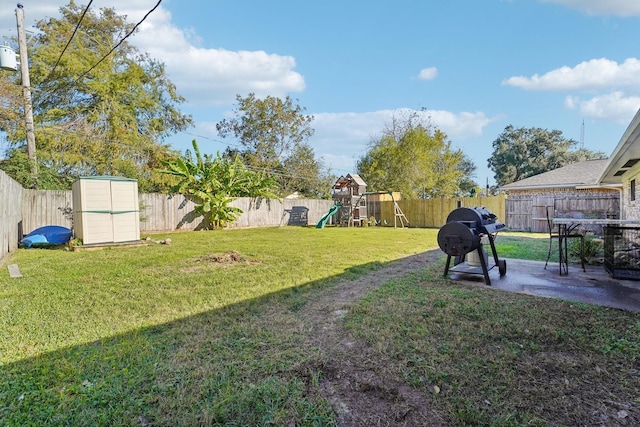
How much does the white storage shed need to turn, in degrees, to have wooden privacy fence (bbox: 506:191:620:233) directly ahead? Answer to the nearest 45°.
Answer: approximately 90° to its left

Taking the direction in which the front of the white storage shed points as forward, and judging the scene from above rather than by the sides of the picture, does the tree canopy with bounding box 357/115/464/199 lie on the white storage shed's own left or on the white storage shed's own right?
on the white storage shed's own left

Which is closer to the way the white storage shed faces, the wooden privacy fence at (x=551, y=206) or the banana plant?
the wooden privacy fence

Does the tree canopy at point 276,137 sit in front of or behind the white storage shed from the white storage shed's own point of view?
behind

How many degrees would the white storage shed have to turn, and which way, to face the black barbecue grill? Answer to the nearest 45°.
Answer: approximately 45° to its left

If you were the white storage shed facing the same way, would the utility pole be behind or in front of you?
behind

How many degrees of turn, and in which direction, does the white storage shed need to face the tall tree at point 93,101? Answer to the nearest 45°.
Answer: approximately 180°

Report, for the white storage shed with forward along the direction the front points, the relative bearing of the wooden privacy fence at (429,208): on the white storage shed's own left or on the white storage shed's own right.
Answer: on the white storage shed's own left

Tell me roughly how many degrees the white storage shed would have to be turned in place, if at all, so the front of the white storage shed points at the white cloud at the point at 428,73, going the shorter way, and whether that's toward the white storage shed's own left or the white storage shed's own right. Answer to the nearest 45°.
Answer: approximately 90° to the white storage shed's own left

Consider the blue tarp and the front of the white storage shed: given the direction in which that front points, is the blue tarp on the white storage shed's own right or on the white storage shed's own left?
on the white storage shed's own right

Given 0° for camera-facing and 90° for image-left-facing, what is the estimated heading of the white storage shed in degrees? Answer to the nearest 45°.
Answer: approximately 0°
